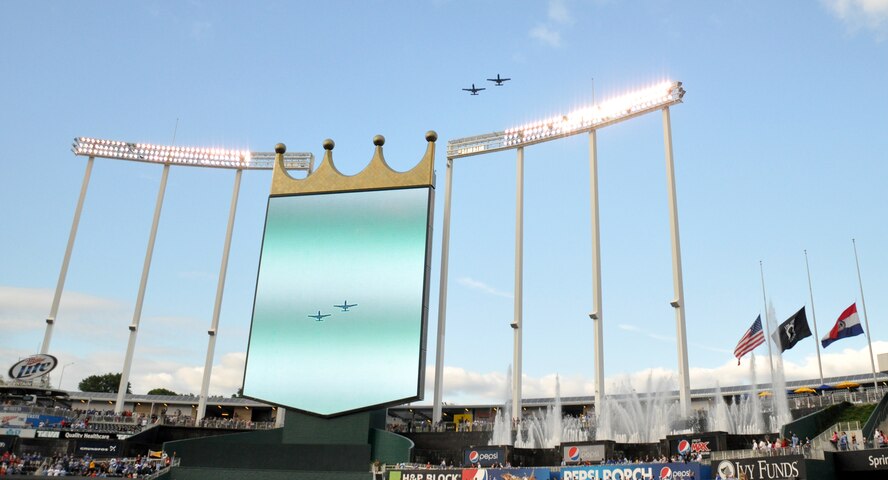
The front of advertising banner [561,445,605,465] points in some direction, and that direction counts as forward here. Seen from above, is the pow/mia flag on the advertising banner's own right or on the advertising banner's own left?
on the advertising banner's own left

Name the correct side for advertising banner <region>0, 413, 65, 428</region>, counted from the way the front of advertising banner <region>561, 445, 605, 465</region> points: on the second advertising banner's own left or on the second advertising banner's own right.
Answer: on the second advertising banner's own right

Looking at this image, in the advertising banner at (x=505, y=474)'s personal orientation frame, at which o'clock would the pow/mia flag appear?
The pow/mia flag is roughly at 8 o'clock from the advertising banner.

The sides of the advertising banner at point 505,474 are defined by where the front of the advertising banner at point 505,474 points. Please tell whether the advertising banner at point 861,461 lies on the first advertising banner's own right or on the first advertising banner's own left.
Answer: on the first advertising banner's own left

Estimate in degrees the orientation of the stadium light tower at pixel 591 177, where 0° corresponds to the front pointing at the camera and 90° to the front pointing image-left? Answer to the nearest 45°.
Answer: approximately 45°
